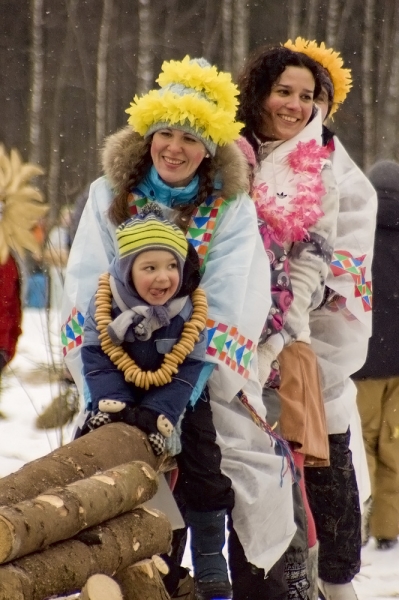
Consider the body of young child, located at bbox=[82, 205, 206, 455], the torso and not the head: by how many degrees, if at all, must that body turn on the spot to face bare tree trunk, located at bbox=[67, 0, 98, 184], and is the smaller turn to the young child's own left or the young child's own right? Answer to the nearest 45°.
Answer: approximately 180°

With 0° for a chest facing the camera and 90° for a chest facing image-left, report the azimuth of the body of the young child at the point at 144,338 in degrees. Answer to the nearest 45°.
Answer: approximately 0°

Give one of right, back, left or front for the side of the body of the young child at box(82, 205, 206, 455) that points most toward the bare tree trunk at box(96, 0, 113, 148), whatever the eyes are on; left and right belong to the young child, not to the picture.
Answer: back

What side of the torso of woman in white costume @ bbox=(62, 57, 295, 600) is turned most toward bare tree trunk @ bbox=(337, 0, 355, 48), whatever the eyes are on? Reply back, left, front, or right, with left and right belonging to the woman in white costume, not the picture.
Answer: back

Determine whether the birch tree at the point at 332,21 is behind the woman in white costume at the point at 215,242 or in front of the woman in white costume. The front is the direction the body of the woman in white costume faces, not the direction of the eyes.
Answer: behind

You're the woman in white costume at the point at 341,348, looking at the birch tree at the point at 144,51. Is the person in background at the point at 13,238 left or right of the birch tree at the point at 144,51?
left

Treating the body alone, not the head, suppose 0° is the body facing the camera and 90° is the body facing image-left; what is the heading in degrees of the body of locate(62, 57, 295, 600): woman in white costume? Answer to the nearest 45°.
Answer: approximately 0°

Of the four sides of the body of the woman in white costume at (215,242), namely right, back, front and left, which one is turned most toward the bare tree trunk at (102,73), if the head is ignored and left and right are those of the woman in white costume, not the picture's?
back

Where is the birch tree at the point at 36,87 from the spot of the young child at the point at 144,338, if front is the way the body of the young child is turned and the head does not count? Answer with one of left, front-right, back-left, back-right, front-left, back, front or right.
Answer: back

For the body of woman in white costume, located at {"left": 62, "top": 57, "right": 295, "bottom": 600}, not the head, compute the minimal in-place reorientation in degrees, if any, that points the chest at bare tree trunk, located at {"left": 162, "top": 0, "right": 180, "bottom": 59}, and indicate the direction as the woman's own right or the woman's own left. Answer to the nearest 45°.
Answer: approximately 180°

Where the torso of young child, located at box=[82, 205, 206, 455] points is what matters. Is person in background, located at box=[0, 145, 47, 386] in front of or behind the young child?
behind
